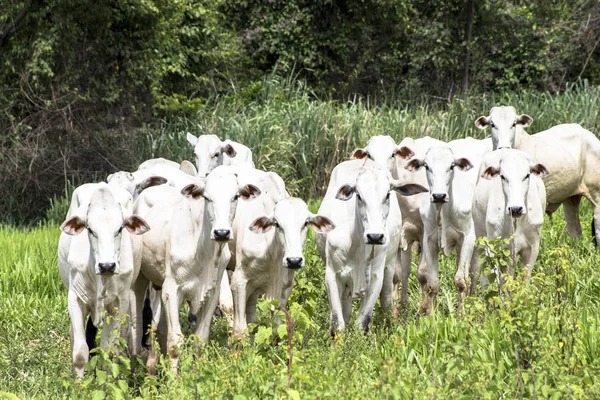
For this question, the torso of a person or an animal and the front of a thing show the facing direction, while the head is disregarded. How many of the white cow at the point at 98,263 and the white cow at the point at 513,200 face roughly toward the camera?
2

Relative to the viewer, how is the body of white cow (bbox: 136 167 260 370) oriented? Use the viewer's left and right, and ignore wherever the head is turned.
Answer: facing the viewer and to the right of the viewer

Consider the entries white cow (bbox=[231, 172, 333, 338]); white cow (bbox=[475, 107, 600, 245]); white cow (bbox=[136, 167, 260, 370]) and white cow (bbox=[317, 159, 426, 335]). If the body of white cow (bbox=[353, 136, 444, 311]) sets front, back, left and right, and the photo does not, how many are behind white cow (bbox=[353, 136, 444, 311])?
1

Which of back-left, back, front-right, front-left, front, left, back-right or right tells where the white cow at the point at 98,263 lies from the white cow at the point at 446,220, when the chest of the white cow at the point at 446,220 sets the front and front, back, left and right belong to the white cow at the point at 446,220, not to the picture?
front-right

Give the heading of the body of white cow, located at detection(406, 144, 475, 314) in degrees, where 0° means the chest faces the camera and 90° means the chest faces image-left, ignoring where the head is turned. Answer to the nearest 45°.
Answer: approximately 0°

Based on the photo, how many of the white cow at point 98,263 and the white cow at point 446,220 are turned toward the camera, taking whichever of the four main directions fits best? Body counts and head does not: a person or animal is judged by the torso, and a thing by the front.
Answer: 2

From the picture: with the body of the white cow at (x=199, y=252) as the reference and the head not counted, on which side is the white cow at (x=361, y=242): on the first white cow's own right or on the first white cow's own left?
on the first white cow's own left

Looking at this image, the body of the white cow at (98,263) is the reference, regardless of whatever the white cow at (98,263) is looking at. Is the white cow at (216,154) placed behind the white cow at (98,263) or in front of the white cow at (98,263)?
behind

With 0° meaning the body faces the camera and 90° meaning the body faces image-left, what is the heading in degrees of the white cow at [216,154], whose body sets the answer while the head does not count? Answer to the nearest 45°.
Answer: approximately 45°
